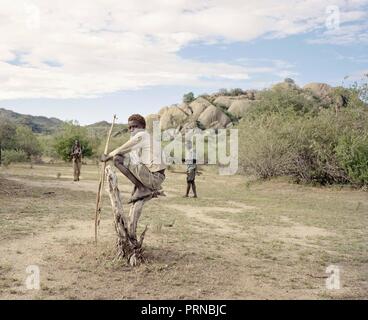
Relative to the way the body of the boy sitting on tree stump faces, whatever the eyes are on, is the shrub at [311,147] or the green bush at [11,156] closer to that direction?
the green bush

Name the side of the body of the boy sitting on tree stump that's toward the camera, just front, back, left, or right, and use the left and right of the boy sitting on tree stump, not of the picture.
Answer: left

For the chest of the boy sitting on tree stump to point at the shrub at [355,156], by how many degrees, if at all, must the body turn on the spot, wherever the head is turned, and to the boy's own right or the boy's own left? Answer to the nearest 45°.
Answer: approximately 135° to the boy's own right

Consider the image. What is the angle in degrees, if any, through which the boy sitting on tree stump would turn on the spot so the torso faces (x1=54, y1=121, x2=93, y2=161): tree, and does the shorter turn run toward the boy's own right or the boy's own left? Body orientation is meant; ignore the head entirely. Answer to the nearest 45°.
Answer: approximately 90° to the boy's own right

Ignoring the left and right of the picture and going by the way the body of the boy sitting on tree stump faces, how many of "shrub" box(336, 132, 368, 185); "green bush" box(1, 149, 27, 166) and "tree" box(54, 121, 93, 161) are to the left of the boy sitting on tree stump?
0
